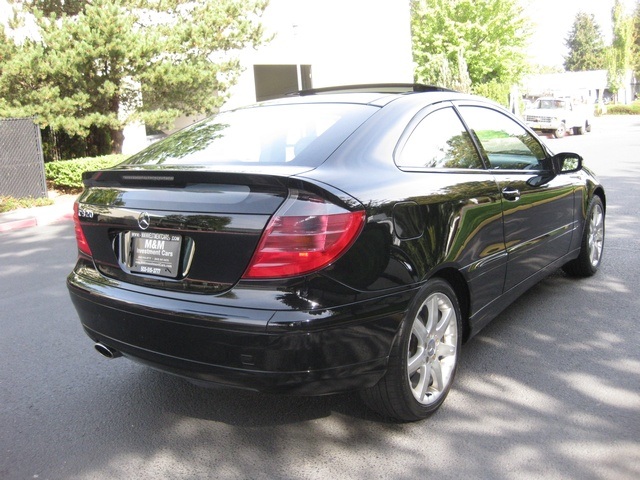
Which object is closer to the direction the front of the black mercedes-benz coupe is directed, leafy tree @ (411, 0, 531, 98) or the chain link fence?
the leafy tree

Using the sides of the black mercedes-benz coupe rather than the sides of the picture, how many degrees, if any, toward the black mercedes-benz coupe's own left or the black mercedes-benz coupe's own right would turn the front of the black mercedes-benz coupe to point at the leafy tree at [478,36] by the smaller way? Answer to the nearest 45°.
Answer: approximately 45° to the black mercedes-benz coupe's own left

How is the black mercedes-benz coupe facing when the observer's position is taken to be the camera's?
facing away from the viewer and to the right of the viewer

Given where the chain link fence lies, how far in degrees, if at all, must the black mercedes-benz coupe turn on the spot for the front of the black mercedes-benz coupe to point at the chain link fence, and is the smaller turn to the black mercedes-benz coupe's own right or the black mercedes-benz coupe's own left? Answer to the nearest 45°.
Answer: approximately 90° to the black mercedes-benz coupe's own left

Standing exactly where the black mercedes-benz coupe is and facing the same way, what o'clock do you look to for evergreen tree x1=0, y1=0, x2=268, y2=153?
The evergreen tree is roughly at 10 o'clock from the black mercedes-benz coupe.

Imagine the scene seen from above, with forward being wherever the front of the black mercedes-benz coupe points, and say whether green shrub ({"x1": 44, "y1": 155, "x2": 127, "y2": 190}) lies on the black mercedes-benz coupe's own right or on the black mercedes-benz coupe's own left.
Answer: on the black mercedes-benz coupe's own left
